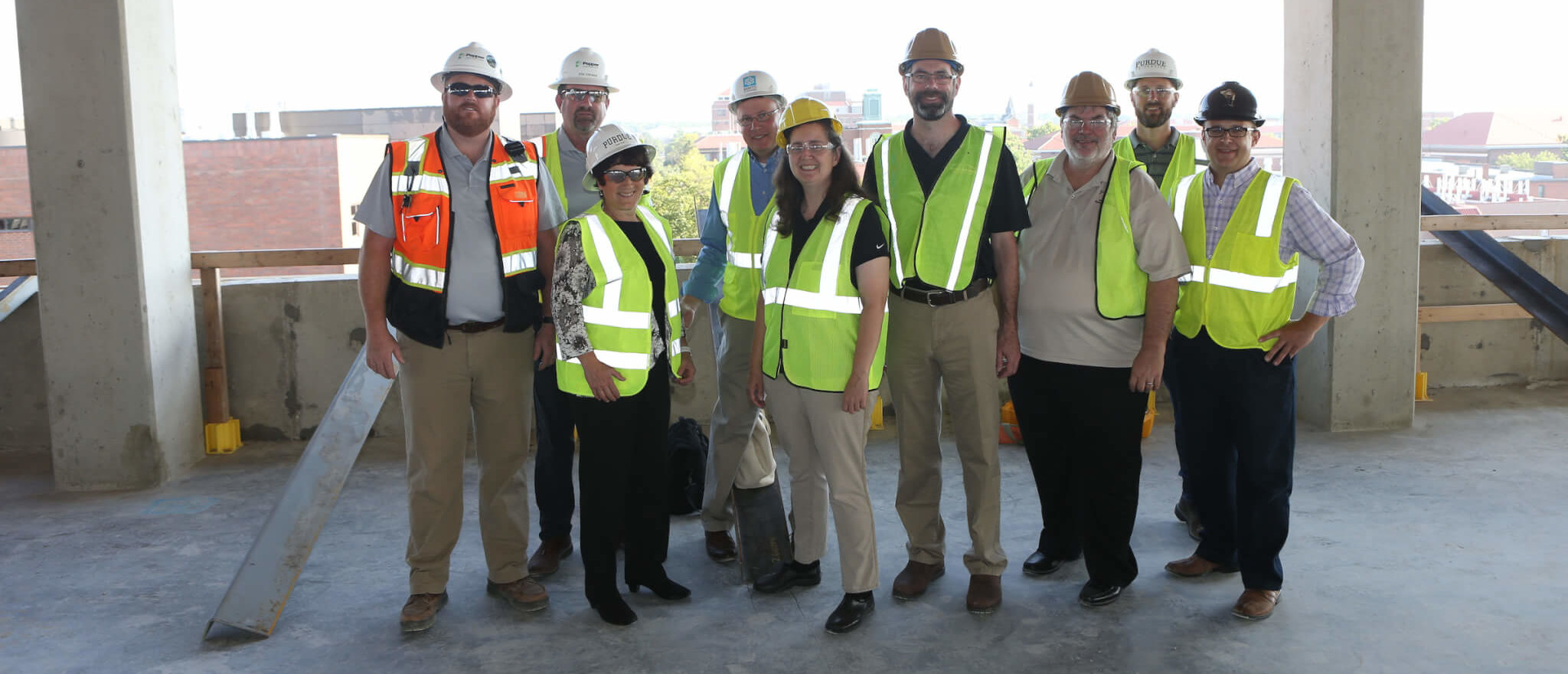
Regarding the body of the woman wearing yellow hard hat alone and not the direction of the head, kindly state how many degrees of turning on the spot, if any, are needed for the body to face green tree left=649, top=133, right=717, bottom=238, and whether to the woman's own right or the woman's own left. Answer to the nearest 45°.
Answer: approximately 135° to the woman's own right

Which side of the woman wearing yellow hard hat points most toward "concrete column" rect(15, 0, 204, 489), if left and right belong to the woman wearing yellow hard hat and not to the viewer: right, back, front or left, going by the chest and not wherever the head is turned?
right

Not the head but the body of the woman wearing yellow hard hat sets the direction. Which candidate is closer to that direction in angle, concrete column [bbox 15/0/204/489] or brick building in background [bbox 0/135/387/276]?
the concrete column

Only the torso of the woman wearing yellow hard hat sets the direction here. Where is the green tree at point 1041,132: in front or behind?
behind

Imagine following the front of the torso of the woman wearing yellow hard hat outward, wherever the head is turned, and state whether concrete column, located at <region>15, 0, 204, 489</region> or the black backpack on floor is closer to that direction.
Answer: the concrete column

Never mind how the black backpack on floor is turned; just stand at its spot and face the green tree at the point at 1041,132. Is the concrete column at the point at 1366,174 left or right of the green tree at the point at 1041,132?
right

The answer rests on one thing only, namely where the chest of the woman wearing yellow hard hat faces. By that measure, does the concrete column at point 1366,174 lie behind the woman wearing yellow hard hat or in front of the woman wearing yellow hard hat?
behind

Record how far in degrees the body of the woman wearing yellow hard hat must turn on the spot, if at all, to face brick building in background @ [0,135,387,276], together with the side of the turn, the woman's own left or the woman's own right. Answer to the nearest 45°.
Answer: approximately 90° to the woman's own right

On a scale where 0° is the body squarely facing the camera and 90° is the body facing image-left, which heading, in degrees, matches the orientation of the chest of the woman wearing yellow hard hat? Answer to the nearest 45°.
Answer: approximately 45°
